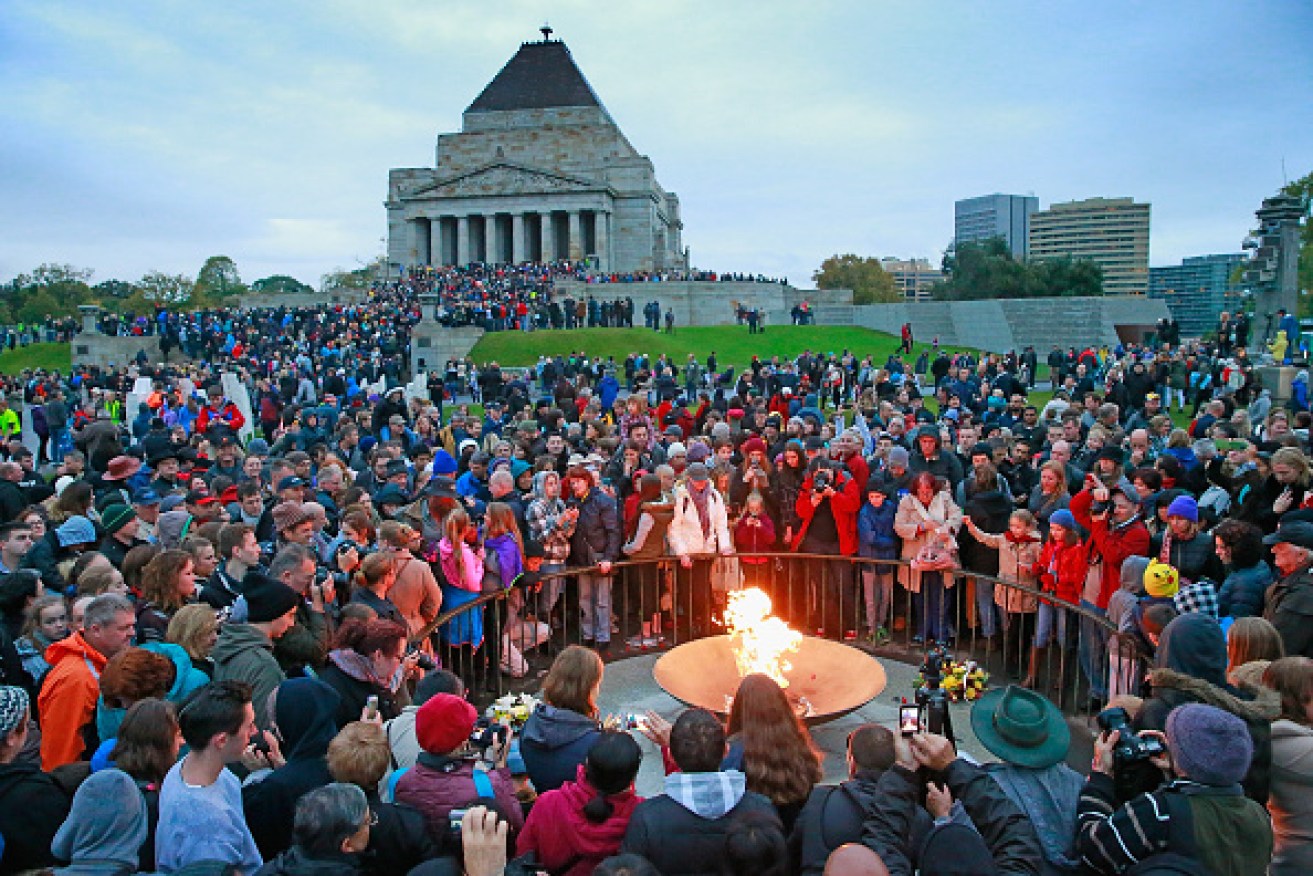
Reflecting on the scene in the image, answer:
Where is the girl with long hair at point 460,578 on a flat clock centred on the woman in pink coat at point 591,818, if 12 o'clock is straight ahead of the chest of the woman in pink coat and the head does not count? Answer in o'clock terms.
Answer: The girl with long hair is roughly at 10 o'clock from the woman in pink coat.

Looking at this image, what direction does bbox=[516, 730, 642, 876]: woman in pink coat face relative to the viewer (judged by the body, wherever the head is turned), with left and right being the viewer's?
facing away from the viewer and to the right of the viewer

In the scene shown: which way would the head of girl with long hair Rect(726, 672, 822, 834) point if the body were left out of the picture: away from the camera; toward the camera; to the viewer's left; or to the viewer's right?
away from the camera

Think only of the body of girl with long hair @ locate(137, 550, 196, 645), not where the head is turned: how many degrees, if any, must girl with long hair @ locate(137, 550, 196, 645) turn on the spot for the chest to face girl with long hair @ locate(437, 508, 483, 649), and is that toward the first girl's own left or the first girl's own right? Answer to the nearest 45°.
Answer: approximately 45° to the first girl's own left

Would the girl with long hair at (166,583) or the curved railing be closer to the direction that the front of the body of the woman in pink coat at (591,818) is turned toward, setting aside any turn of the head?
the curved railing

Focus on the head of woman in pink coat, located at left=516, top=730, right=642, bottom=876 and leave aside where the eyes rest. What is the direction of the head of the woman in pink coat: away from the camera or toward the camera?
away from the camera
